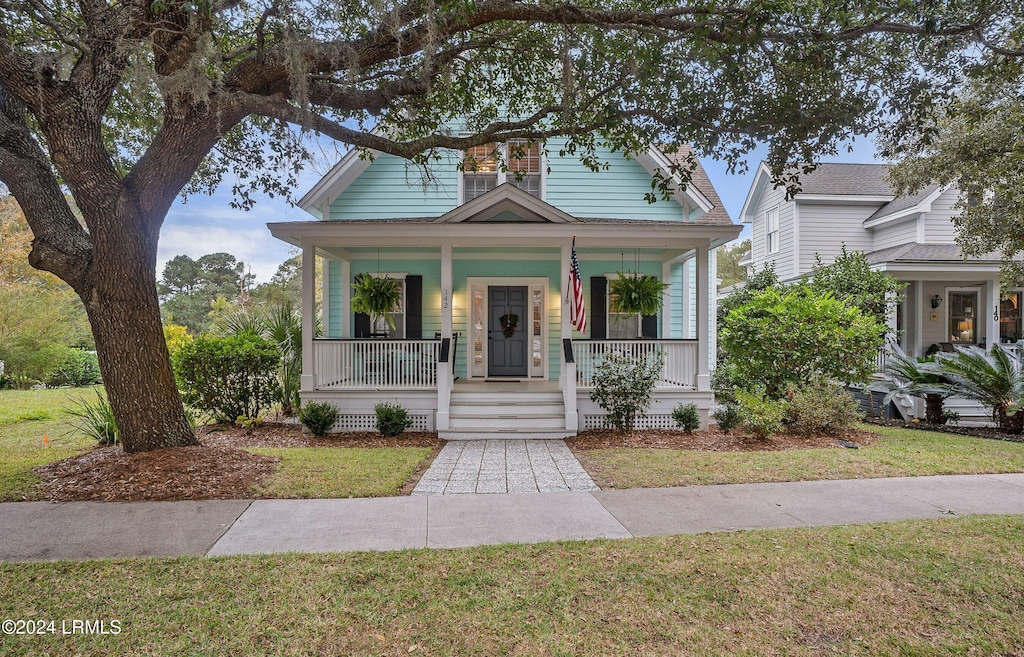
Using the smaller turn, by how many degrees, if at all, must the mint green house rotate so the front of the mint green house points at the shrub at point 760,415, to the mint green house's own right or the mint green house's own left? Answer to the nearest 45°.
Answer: approximately 45° to the mint green house's own left

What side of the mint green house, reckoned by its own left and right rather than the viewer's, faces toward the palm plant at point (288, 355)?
right

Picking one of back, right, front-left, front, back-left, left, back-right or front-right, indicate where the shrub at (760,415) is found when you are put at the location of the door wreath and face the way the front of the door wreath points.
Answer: front-left

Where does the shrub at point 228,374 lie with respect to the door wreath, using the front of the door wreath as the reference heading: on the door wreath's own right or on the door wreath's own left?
on the door wreath's own right

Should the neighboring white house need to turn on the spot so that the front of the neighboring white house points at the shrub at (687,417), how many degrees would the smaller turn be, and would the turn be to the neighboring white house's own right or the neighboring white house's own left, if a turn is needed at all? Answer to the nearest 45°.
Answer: approximately 45° to the neighboring white house's own right

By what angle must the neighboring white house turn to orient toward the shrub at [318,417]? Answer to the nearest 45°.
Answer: approximately 90° to its right

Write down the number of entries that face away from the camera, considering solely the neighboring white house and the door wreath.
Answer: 0

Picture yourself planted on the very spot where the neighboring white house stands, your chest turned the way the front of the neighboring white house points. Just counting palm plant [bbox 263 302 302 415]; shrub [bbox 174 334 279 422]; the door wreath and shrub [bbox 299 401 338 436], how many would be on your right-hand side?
4

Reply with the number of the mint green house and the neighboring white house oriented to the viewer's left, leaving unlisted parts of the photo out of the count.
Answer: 0

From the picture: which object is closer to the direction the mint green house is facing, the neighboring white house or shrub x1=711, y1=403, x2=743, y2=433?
the shrub

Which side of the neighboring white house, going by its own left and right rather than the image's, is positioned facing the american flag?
right

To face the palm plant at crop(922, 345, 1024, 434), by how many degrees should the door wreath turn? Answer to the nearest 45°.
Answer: approximately 90° to its left

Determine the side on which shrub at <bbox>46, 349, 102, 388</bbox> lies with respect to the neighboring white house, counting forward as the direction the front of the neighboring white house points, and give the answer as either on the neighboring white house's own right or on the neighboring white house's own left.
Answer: on the neighboring white house's own right
